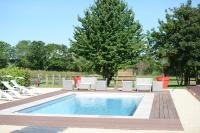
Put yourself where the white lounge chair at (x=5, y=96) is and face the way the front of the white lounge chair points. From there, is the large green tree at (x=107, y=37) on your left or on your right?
on your left

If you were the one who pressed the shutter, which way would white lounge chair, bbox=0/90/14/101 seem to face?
facing the viewer and to the right of the viewer

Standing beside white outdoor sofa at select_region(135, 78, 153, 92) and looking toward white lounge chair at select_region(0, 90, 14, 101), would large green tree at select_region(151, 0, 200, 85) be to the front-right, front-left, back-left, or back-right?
back-right

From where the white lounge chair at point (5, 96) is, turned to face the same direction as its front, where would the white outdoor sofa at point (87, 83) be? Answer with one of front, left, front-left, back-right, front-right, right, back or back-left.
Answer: left

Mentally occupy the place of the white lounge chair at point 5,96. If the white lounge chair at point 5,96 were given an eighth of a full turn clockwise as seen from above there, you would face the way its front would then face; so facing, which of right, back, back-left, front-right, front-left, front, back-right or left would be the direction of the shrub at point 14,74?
back

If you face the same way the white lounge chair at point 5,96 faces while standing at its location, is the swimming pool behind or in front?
in front
